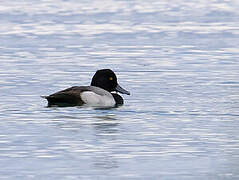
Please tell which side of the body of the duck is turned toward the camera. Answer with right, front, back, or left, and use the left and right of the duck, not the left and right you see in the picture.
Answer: right
